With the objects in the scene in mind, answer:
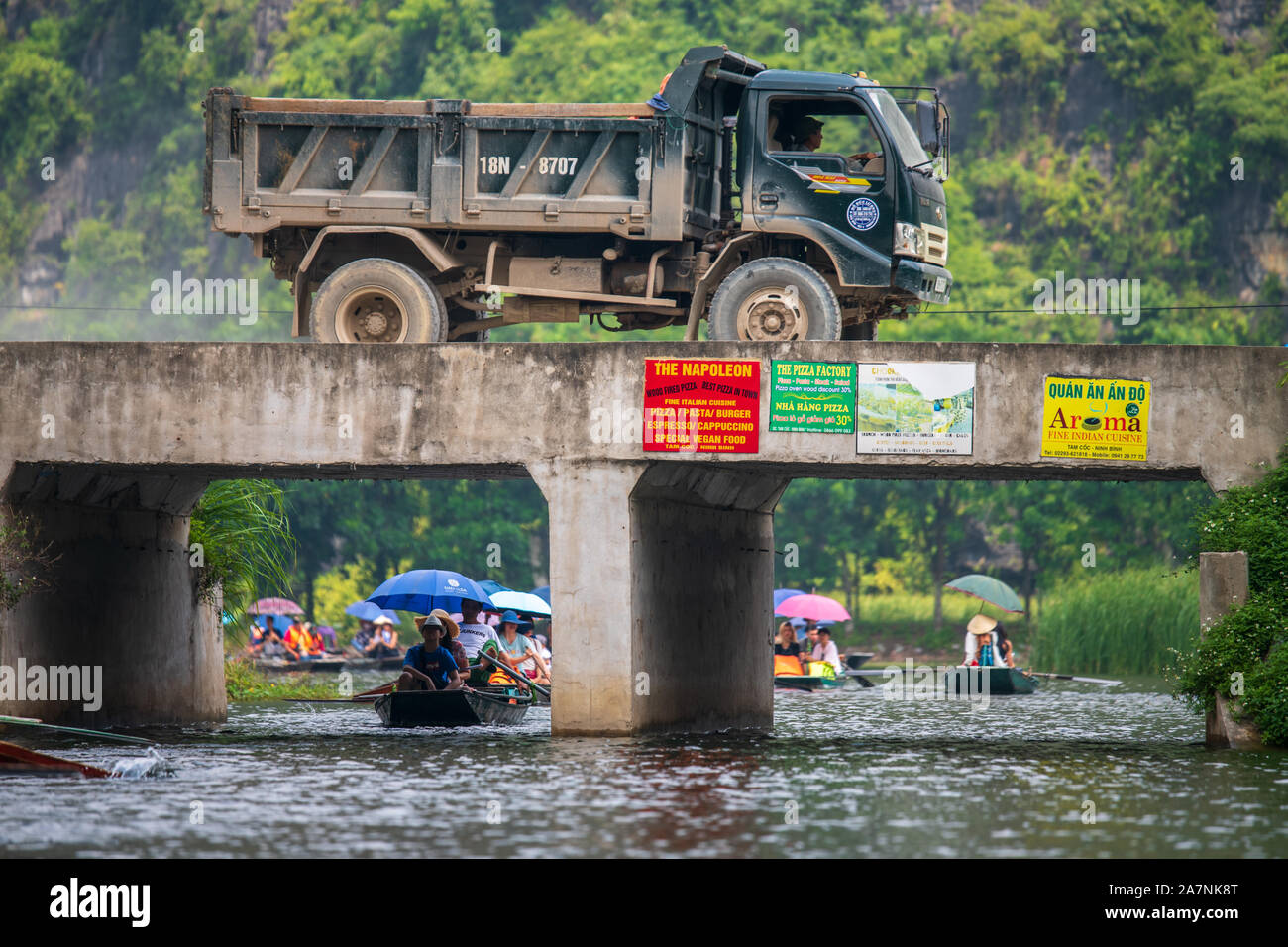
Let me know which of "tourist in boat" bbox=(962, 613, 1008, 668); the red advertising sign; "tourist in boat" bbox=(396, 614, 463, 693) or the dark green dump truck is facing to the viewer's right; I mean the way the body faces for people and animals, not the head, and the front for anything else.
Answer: the dark green dump truck

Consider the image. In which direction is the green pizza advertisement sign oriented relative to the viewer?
toward the camera

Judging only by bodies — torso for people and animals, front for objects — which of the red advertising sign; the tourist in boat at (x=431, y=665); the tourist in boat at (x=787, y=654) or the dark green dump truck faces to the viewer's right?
the dark green dump truck

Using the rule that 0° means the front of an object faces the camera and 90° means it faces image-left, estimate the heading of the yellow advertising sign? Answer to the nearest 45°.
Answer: approximately 0°

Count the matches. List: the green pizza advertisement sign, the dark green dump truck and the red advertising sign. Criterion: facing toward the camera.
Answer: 2

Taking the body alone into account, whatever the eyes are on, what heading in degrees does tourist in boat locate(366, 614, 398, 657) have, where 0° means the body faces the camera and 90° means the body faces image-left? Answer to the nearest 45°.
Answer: approximately 0°

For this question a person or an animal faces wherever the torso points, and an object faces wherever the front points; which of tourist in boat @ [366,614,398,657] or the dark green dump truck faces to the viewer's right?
the dark green dump truck

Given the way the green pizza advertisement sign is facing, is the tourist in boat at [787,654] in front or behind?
behind

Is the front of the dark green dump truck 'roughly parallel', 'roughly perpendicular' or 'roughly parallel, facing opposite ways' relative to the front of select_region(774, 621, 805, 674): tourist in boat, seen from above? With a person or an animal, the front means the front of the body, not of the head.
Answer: roughly perpendicular

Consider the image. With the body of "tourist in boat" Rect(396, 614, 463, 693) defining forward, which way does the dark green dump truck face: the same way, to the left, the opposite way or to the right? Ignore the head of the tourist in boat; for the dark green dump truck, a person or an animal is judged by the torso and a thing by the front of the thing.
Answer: to the left

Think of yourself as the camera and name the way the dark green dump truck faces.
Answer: facing to the right of the viewer

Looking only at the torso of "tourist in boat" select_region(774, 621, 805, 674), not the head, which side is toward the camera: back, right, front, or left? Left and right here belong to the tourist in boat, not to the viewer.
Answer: front

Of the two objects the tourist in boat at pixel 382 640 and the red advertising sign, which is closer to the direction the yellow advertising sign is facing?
the red advertising sign

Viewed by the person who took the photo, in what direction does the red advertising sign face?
facing the viewer

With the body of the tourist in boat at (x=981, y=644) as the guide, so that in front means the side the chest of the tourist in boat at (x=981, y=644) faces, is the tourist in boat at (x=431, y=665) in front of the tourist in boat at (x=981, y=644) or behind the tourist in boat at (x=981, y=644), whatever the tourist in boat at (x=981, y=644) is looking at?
in front
